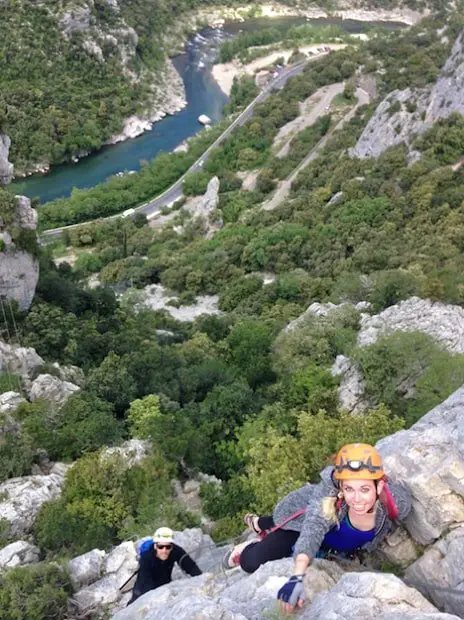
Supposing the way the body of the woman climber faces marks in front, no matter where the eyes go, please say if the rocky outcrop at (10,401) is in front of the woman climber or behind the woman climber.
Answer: behind

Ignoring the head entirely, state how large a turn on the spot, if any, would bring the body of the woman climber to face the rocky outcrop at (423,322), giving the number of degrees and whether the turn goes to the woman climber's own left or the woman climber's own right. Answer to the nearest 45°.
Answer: approximately 180°

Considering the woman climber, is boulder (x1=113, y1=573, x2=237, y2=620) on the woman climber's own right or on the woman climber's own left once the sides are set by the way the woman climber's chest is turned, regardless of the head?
on the woman climber's own right

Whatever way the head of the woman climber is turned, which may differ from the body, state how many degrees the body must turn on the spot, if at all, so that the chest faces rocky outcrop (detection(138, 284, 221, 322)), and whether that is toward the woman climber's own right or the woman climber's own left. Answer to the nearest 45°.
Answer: approximately 180°

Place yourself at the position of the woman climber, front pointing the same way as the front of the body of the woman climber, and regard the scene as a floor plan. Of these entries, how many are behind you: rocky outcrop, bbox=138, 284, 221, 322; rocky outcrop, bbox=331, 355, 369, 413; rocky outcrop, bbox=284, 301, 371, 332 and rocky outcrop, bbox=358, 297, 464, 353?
4

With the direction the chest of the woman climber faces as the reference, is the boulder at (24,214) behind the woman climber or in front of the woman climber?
behind

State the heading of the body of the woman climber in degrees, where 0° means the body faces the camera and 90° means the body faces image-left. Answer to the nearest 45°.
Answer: approximately 0°

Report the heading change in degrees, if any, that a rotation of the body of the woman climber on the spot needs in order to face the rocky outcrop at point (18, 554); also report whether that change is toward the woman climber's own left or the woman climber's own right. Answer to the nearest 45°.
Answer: approximately 135° to the woman climber's own right

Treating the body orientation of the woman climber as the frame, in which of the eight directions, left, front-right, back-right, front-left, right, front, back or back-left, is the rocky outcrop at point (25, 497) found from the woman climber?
back-right
